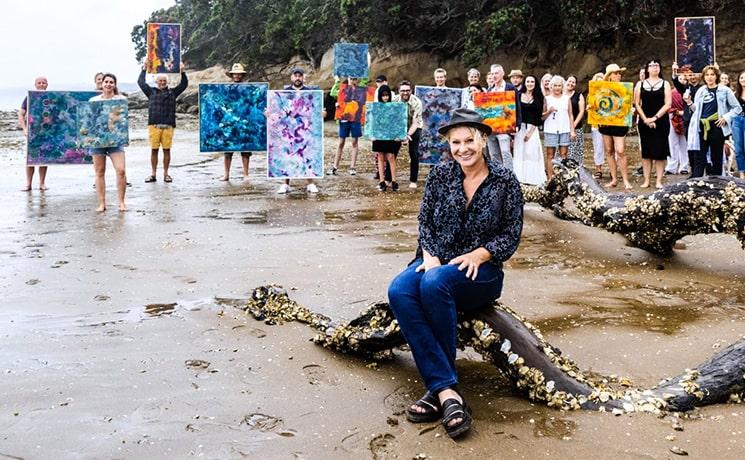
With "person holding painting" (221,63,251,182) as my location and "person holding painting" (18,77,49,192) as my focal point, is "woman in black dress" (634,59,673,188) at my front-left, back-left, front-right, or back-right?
back-left

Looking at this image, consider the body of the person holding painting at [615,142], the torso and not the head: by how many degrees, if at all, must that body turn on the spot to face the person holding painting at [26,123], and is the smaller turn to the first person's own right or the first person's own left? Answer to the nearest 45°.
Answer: approximately 90° to the first person's own right

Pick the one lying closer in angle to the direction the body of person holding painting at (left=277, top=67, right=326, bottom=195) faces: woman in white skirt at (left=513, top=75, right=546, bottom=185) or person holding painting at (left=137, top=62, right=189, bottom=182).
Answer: the woman in white skirt

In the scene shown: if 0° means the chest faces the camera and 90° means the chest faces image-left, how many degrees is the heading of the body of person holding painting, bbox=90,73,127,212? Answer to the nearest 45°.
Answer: approximately 0°

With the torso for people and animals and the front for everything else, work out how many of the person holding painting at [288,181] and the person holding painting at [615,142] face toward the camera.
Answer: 2
